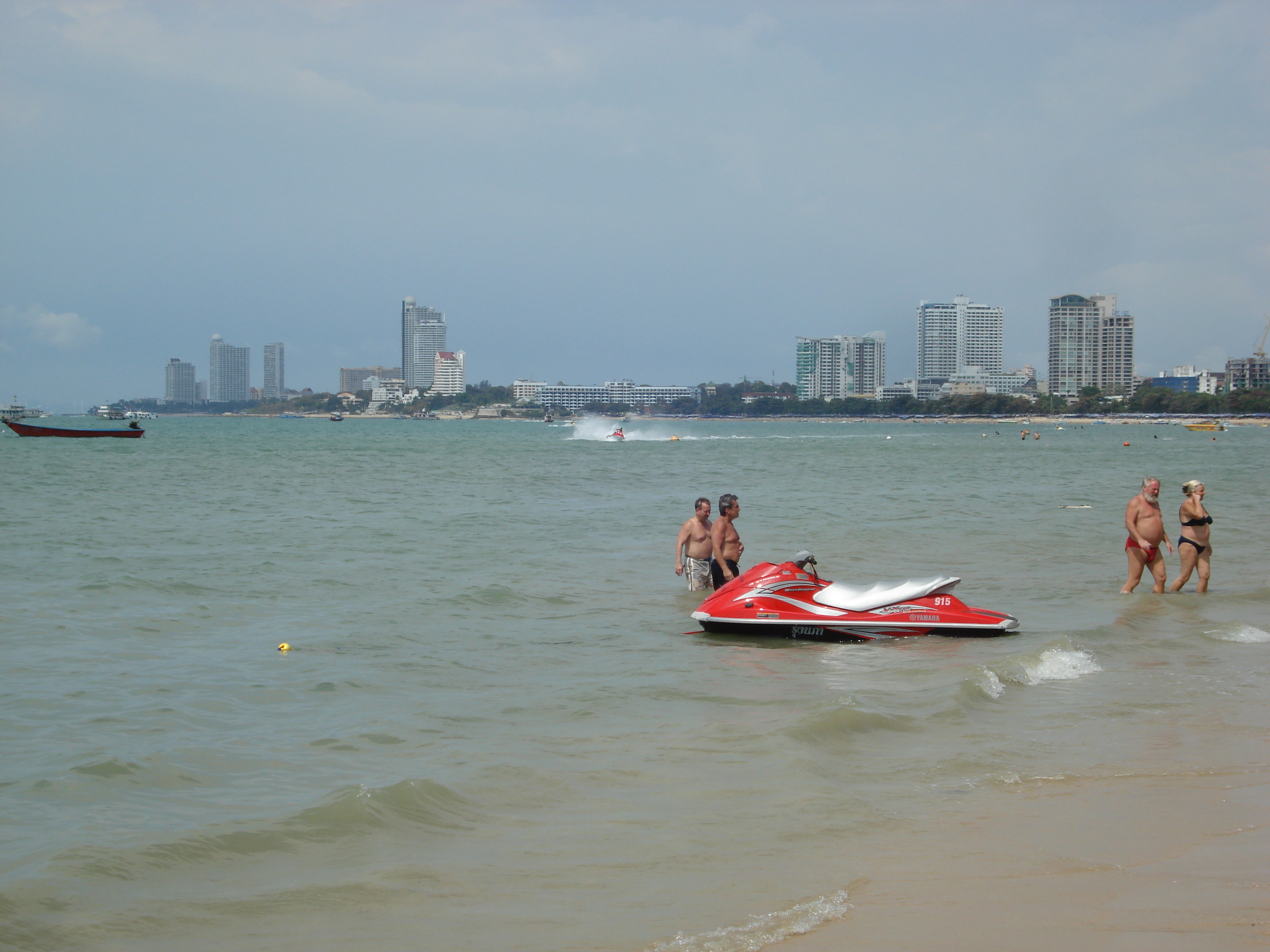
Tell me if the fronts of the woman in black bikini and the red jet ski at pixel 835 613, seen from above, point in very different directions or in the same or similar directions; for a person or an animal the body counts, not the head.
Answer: very different directions

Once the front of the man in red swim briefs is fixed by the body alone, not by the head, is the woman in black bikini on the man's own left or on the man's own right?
on the man's own left

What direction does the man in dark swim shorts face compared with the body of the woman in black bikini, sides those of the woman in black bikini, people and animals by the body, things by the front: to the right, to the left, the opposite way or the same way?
the same way

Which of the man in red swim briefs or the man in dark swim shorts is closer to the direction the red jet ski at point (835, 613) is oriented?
the man in dark swim shorts

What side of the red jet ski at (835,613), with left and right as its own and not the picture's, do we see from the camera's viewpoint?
left

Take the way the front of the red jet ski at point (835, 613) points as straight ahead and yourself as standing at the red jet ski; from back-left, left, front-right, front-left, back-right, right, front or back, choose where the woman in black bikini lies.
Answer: back-right

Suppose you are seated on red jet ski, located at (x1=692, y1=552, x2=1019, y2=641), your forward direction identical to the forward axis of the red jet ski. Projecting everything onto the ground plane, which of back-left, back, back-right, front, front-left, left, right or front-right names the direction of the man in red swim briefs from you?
back-right
